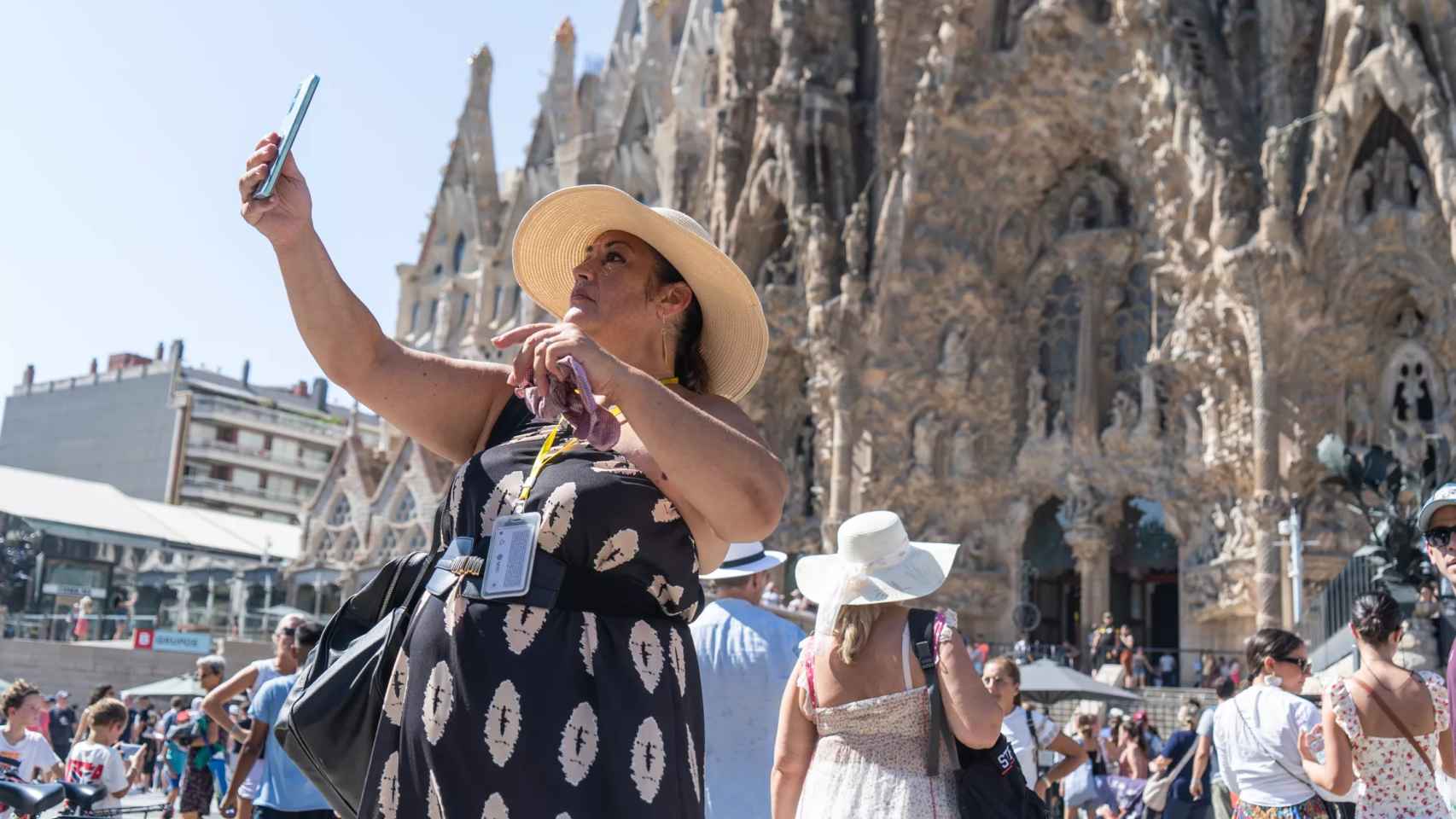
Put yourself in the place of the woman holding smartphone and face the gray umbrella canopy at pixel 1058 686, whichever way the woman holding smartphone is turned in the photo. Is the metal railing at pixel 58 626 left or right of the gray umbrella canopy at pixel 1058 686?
left

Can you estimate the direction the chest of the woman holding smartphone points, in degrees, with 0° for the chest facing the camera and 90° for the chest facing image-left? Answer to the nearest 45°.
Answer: approximately 45°

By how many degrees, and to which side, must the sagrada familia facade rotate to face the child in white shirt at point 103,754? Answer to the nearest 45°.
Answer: approximately 45° to its right

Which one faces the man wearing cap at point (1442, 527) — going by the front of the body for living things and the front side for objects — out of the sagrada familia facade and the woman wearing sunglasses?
the sagrada familia facade

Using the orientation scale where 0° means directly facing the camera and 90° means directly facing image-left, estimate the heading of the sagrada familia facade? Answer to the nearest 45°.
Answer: approximately 0°

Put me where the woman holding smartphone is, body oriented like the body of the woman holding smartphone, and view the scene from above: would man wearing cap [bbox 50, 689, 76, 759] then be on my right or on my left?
on my right

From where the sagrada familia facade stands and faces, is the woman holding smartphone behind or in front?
in front

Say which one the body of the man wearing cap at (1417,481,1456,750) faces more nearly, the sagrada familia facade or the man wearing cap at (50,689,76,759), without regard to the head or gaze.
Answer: the man wearing cap

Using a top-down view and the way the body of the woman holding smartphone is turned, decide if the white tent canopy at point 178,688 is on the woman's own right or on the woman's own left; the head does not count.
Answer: on the woman's own right

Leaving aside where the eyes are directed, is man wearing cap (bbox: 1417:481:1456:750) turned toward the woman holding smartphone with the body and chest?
yes

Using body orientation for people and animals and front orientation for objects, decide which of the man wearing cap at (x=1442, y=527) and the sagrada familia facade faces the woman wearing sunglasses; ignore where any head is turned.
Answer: the sagrada familia facade
